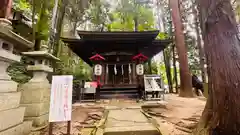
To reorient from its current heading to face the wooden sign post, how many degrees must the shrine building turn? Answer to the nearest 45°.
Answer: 0° — it already faces it

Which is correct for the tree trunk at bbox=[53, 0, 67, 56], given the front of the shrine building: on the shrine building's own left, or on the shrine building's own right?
on the shrine building's own right

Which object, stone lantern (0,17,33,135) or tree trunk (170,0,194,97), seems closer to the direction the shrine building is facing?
the stone lantern

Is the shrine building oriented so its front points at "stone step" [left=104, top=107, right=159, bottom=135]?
yes

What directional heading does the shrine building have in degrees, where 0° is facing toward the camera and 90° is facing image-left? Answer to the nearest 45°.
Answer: approximately 0°

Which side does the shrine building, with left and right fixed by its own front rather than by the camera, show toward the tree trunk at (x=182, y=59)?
left
